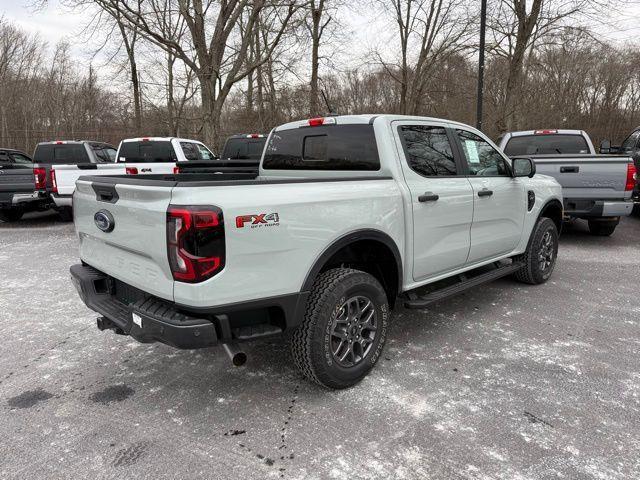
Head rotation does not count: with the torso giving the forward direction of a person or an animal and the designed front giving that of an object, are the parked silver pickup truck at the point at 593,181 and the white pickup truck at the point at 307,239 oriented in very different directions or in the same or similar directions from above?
same or similar directions

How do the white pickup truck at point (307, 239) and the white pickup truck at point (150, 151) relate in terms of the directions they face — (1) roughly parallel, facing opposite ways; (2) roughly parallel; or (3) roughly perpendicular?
roughly parallel

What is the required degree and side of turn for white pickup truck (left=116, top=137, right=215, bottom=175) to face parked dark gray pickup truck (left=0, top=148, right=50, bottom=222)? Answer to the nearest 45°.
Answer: approximately 135° to its left

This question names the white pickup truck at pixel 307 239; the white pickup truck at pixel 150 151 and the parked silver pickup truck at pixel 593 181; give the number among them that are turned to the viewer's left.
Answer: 0

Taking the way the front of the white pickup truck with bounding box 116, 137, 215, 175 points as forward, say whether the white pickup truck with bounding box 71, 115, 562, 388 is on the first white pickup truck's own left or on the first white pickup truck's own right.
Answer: on the first white pickup truck's own right

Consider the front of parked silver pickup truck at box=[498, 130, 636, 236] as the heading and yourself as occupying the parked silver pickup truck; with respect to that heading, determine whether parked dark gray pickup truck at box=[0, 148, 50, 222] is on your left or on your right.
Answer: on your left

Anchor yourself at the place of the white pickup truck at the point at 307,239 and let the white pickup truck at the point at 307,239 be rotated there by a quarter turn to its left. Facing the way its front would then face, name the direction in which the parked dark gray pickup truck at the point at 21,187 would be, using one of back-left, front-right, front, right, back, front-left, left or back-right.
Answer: front

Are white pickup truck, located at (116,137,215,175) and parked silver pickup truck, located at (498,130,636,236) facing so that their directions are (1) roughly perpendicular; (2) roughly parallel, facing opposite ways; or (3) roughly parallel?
roughly parallel

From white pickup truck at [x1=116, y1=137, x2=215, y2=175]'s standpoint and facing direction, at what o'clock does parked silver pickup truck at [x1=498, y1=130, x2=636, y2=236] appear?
The parked silver pickup truck is roughly at 3 o'clock from the white pickup truck.

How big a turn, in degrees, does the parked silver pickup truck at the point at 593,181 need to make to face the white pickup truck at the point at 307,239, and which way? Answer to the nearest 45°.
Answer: approximately 180°

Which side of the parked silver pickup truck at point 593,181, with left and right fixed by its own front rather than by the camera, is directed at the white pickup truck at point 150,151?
left

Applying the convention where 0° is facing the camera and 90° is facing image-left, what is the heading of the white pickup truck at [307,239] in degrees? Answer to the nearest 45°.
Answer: approximately 225°

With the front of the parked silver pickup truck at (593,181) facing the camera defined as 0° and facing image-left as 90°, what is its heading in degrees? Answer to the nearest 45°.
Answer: approximately 180°

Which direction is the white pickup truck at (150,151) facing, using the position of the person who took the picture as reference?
facing away from the viewer and to the right of the viewer
